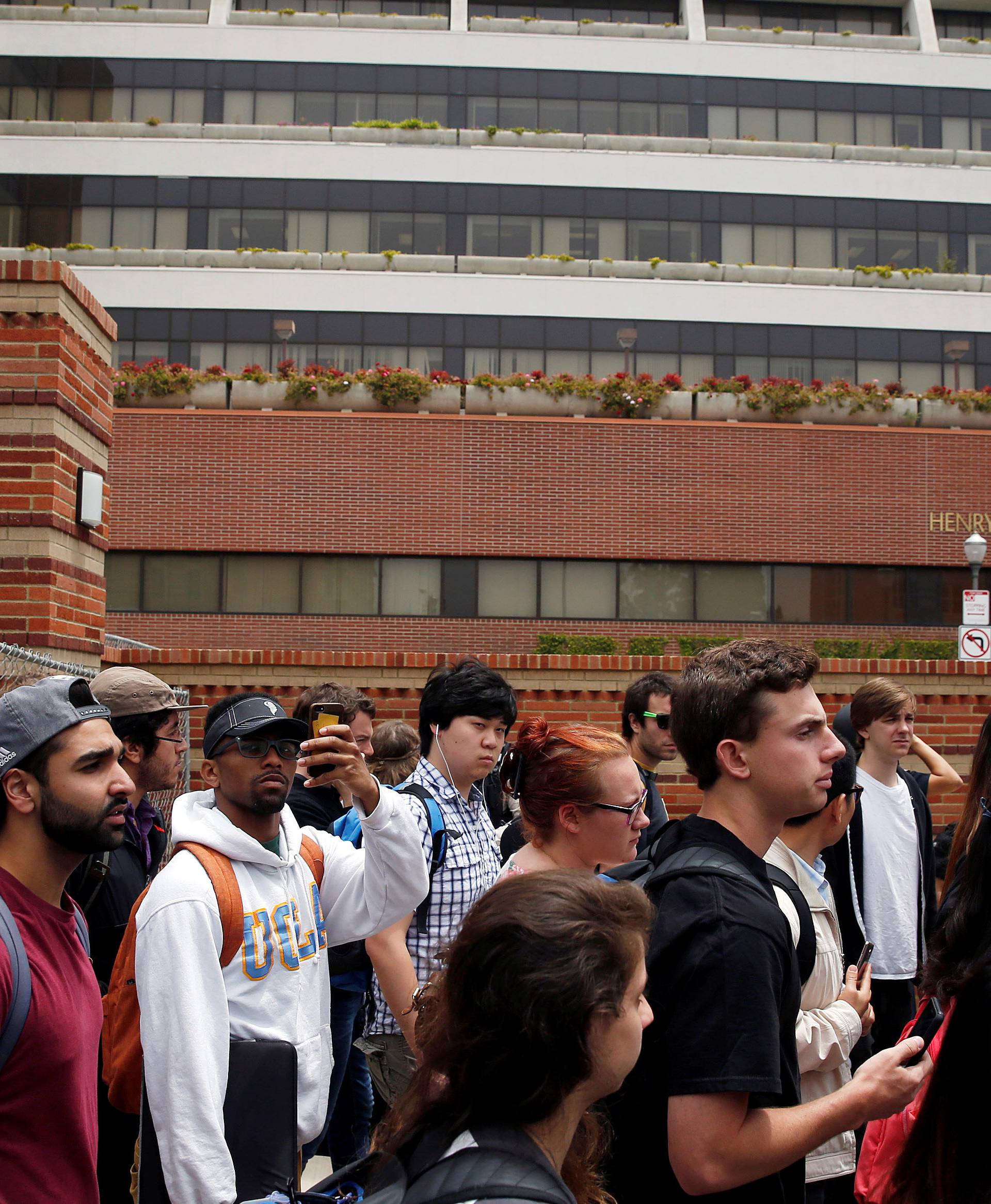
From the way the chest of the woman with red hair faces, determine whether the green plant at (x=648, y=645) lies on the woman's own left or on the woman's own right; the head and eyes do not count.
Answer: on the woman's own left

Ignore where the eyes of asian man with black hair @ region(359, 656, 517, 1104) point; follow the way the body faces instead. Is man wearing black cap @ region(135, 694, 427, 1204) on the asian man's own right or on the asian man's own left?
on the asian man's own right

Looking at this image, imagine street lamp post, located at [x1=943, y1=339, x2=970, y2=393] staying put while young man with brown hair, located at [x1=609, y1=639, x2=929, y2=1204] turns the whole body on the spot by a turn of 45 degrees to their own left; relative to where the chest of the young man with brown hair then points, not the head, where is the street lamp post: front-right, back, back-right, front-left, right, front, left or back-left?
front-left

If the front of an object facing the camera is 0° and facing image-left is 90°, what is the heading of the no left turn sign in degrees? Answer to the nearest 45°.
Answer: approximately 0°

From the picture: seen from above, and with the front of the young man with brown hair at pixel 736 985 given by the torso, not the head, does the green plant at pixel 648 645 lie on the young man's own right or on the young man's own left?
on the young man's own left

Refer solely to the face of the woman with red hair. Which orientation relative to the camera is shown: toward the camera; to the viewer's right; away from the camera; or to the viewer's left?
to the viewer's right

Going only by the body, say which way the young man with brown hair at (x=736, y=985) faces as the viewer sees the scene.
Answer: to the viewer's right

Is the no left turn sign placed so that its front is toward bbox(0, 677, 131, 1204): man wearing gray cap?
yes

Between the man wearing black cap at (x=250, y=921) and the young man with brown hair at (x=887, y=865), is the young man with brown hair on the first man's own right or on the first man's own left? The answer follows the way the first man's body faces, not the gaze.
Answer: on the first man's own left

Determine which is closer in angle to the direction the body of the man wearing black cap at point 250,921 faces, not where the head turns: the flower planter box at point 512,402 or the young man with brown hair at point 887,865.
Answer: the young man with brown hair

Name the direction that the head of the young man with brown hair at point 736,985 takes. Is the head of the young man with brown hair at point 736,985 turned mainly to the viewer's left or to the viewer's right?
to the viewer's right

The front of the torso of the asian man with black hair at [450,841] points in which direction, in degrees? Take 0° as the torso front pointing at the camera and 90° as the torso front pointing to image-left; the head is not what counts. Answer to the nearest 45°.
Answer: approximately 315°

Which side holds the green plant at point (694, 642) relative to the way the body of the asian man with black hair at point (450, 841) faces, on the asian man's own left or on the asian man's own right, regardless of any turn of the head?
on the asian man's own left

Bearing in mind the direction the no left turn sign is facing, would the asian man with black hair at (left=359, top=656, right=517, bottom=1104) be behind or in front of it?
in front
